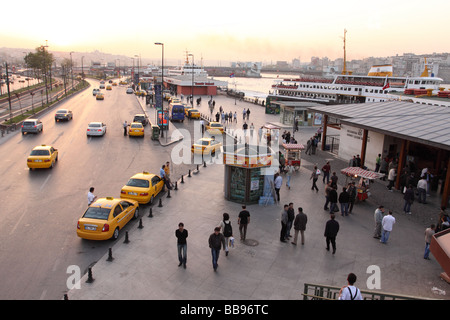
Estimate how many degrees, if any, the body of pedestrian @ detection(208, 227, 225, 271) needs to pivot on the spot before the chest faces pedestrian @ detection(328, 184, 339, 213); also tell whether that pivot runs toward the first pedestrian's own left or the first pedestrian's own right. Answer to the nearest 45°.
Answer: approximately 135° to the first pedestrian's own left

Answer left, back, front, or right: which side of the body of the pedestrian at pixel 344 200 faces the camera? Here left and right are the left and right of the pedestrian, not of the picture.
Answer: back

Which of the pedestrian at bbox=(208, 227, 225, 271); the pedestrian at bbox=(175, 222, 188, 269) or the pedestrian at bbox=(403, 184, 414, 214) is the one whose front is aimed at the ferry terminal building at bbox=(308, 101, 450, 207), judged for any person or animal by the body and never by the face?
the pedestrian at bbox=(403, 184, 414, 214)

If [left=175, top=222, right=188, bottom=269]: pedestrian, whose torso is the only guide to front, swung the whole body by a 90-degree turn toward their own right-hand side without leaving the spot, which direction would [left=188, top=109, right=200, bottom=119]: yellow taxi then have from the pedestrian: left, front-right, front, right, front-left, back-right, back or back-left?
right

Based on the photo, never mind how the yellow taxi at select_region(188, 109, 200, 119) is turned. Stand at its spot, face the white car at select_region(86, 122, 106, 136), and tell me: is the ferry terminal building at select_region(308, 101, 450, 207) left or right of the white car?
left

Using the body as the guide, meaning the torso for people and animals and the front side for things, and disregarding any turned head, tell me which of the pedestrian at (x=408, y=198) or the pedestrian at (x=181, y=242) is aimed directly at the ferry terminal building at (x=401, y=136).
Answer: the pedestrian at (x=408, y=198)

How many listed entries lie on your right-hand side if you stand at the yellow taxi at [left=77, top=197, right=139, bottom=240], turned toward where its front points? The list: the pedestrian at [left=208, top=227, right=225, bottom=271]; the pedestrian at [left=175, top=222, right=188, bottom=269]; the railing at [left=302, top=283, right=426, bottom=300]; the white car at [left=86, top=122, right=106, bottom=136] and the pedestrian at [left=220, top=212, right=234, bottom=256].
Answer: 4
